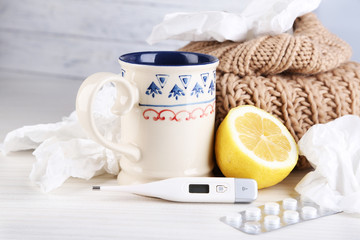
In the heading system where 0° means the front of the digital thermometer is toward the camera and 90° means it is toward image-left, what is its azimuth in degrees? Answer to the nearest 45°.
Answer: approximately 0°

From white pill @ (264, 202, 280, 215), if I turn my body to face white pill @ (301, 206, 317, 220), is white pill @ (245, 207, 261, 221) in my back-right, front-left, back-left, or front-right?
back-right
